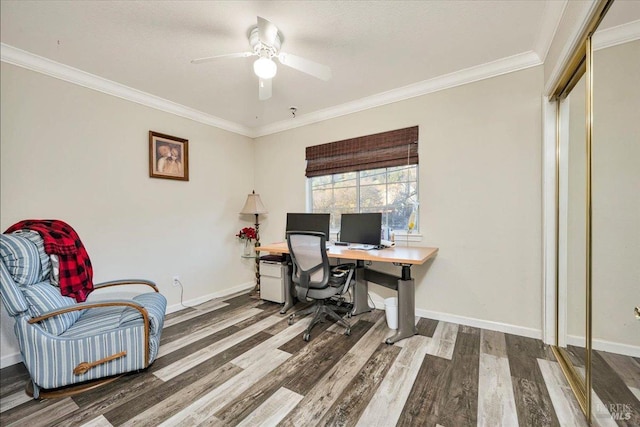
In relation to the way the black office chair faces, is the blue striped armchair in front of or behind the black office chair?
behind

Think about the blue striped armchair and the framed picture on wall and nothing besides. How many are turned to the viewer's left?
0

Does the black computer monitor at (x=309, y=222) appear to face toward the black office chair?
yes

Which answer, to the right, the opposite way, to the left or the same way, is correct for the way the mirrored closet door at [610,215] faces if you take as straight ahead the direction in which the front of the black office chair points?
to the left

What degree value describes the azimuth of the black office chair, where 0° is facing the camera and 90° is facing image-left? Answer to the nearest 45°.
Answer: approximately 225°

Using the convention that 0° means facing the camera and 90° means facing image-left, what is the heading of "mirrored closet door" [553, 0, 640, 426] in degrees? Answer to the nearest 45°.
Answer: approximately 90°

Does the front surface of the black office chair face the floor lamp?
no

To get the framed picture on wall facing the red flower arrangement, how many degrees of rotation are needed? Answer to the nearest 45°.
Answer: approximately 45° to its left

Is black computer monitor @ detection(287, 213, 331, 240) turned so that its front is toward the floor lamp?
no

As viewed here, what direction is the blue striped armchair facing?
to the viewer's right

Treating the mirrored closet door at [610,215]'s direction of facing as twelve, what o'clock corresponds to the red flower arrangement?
The red flower arrangement is roughly at 12 o'clock from the mirrored closet door.

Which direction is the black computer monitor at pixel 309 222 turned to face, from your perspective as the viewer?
facing the viewer

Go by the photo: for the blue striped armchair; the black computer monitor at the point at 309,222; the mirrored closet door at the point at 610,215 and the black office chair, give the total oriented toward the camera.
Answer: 1

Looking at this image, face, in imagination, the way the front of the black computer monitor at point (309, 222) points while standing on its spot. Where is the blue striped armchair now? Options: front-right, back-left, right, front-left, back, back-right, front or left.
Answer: front-right

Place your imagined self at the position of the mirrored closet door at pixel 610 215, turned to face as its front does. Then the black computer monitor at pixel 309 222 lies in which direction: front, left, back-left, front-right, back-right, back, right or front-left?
front

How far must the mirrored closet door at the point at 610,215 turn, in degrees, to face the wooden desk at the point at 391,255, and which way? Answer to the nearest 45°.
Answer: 0° — it already faces it

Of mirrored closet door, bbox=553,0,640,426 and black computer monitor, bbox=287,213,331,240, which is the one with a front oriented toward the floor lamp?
the mirrored closet door

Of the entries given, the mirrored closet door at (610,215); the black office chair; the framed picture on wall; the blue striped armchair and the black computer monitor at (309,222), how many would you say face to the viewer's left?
1
